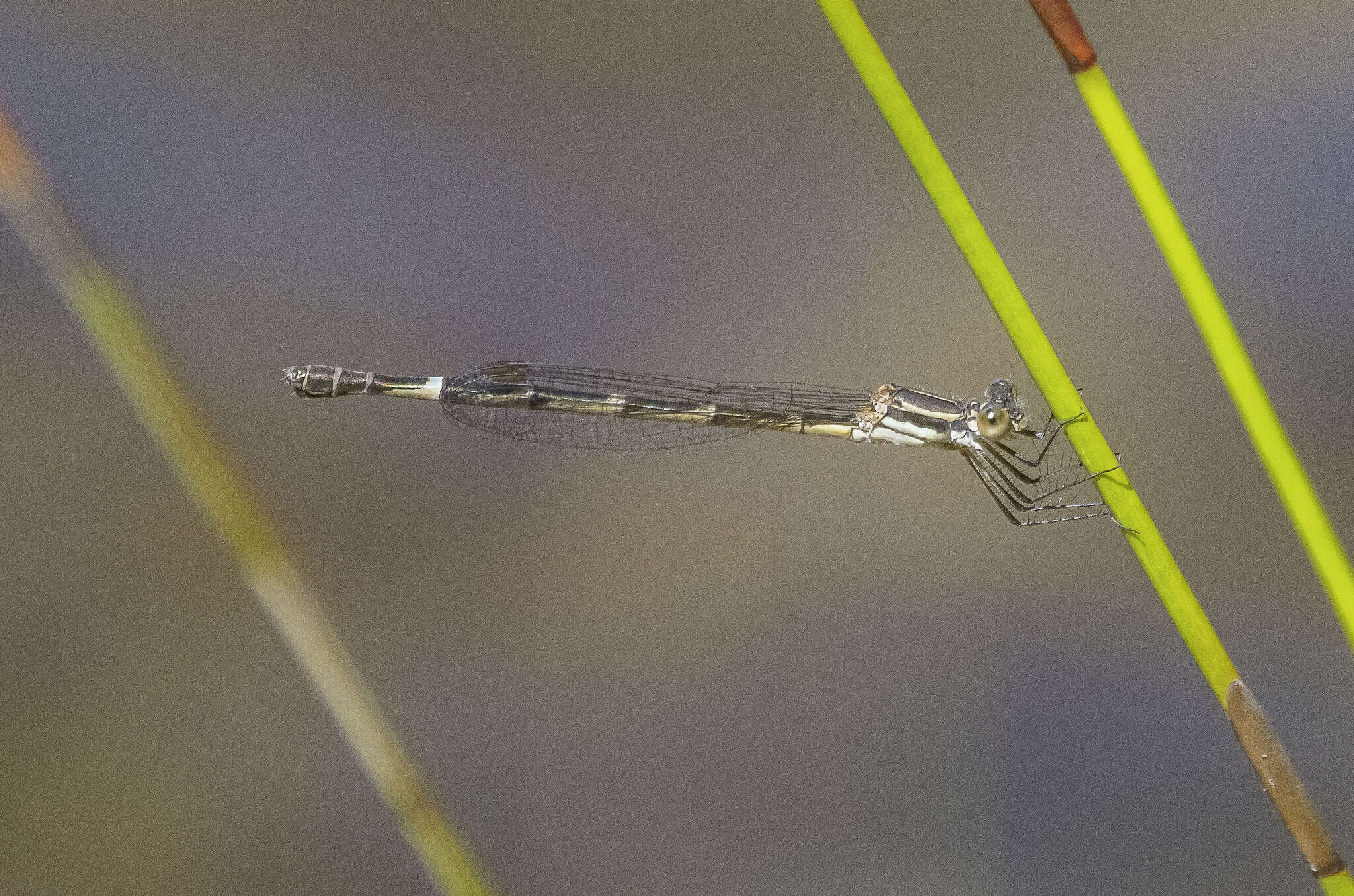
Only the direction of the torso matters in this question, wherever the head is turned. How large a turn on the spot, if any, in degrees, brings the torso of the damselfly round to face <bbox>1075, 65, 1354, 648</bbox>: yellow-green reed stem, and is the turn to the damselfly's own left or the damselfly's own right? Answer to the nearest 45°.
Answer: approximately 45° to the damselfly's own right

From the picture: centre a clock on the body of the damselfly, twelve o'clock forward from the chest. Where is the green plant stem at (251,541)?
The green plant stem is roughly at 6 o'clock from the damselfly.

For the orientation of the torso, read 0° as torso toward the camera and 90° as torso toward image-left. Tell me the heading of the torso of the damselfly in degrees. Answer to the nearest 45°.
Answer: approximately 270°

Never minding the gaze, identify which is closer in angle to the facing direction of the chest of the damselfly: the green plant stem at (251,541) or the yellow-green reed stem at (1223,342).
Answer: the yellow-green reed stem
